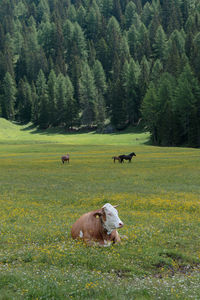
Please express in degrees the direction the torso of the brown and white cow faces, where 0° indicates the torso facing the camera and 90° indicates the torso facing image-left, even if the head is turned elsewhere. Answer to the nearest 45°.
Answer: approximately 315°
